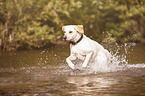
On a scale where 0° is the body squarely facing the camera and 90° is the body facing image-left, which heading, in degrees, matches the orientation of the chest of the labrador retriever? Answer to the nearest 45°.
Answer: approximately 45°
